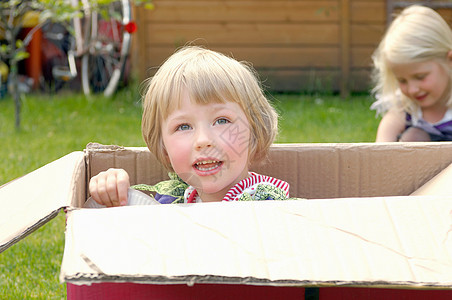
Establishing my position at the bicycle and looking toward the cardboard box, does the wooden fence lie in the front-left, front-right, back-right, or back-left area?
front-left

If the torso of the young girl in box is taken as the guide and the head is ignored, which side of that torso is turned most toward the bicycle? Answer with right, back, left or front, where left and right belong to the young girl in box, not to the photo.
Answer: back

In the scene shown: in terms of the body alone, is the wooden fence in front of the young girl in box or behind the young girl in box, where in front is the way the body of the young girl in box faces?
behind

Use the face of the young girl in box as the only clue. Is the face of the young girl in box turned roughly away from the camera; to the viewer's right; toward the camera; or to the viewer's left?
toward the camera

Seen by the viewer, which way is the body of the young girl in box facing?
toward the camera
